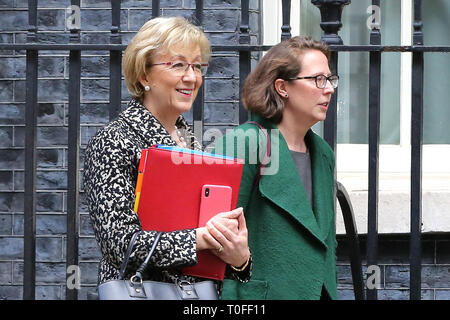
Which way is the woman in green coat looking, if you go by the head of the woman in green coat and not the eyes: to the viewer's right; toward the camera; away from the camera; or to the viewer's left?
to the viewer's right

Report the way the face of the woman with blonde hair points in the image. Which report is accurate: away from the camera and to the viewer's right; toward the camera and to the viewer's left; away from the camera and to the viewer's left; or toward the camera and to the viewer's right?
toward the camera and to the viewer's right

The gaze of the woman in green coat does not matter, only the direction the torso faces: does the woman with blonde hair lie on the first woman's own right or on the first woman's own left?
on the first woman's own right

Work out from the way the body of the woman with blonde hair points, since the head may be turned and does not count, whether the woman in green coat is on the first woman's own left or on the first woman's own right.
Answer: on the first woman's own left

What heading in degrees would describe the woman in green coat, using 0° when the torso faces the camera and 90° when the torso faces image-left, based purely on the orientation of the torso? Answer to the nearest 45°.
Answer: approximately 315°
